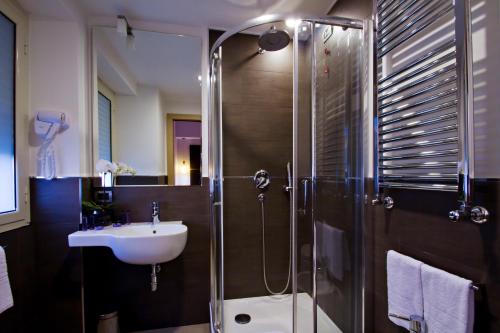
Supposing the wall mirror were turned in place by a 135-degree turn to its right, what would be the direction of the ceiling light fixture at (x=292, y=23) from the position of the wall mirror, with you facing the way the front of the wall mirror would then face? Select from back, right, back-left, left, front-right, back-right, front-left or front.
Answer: back

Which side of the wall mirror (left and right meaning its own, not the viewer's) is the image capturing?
front

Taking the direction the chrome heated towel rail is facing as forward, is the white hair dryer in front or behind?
in front

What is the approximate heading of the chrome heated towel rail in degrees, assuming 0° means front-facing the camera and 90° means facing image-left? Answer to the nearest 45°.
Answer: approximately 45°

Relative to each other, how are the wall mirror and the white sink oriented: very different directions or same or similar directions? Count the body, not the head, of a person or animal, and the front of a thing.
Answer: same or similar directions

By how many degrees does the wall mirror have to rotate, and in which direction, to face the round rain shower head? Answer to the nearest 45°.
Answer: approximately 45° to its left

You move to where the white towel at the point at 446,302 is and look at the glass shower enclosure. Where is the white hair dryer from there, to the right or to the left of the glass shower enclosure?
left

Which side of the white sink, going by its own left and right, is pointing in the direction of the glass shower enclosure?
left

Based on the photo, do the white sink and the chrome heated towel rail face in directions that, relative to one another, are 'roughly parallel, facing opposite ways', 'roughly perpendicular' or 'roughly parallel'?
roughly perpendicular

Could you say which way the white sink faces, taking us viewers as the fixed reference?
facing the viewer

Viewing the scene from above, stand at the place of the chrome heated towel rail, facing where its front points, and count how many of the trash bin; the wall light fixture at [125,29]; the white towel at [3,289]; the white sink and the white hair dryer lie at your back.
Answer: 0

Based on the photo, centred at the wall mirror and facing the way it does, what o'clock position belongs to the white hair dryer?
The white hair dryer is roughly at 3 o'clock from the wall mirror.

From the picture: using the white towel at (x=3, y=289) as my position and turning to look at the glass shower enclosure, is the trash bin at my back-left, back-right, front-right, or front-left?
front-left

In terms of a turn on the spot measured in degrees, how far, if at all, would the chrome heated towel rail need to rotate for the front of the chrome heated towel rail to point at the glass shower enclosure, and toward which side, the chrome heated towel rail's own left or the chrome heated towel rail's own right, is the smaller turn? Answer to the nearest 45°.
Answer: approximately 45° to the chrome heated towel rail's own right

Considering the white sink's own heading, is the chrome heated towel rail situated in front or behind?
in front

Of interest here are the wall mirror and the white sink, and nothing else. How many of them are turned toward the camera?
2

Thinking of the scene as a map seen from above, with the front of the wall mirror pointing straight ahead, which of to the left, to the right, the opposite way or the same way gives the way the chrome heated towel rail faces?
to the right

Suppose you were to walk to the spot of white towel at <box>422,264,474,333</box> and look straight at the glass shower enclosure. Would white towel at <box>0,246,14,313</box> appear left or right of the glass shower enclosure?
left
